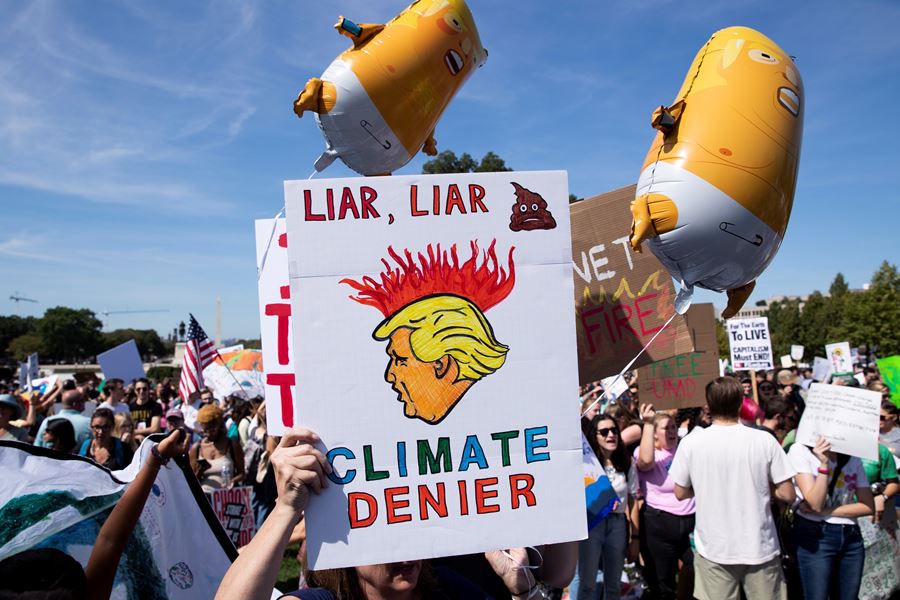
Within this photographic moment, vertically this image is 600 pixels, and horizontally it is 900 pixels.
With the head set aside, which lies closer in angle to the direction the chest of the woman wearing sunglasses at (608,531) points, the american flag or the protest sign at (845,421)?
the protest sign

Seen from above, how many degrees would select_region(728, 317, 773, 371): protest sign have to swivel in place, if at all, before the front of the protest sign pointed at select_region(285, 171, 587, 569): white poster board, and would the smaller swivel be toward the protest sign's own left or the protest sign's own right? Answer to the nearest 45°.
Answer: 0° — it already faces it

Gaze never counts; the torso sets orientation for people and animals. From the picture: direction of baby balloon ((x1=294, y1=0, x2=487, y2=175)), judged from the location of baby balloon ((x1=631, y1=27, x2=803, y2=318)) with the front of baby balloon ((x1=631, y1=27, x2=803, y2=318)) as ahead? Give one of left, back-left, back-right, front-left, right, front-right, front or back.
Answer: back-right

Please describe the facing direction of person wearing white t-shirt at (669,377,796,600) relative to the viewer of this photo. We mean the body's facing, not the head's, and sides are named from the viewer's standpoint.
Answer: facing away from the viewer

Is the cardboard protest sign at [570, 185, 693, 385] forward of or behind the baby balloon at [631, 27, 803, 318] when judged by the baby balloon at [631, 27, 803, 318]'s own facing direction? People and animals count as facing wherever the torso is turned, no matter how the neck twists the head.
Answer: behind

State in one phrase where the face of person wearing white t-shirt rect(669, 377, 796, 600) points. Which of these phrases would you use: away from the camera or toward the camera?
away from the camera

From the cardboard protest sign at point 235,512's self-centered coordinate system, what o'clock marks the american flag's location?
The american flag is roughly at 6 o'clock from the cardboard protest sign.

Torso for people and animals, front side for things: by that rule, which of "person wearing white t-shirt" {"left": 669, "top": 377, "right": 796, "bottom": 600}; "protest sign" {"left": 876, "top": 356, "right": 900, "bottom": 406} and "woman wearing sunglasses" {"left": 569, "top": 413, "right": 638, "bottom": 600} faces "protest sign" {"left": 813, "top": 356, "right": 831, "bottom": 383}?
the person wearing white t-shirt
